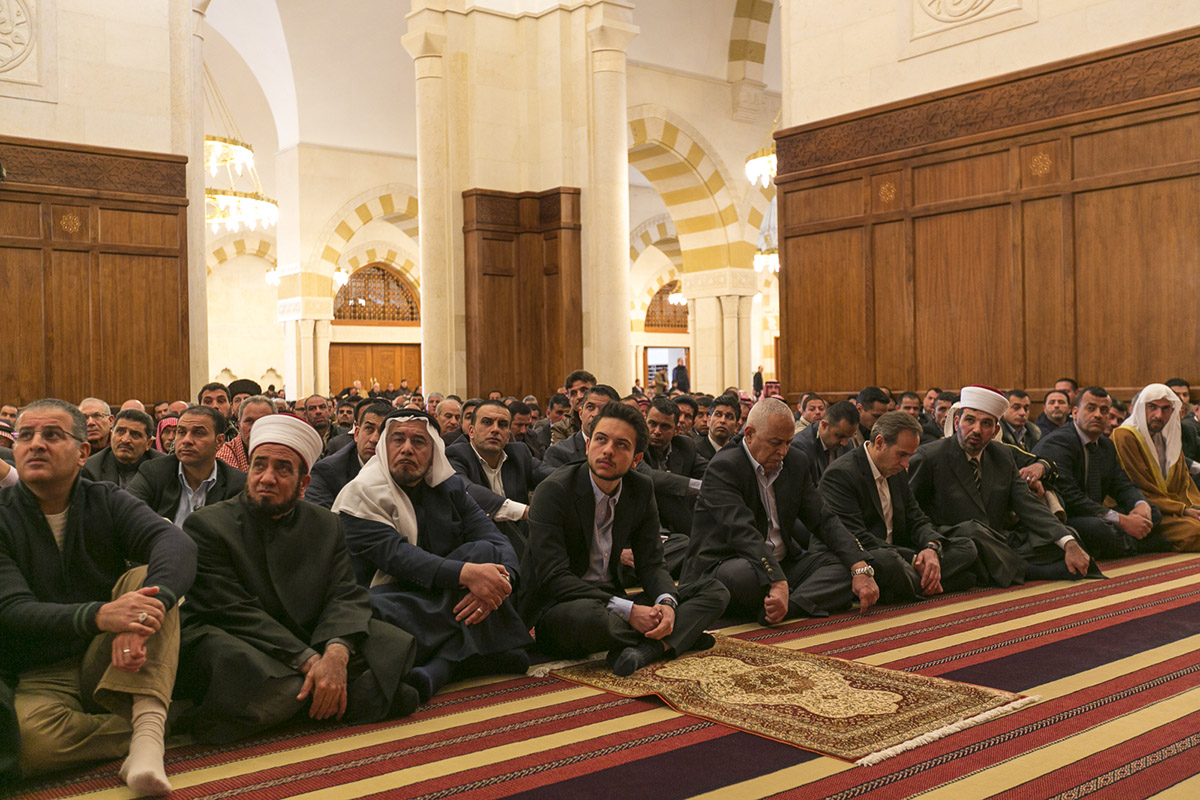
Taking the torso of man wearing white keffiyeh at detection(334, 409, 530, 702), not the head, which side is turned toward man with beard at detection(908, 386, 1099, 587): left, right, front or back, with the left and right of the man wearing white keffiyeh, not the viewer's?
left

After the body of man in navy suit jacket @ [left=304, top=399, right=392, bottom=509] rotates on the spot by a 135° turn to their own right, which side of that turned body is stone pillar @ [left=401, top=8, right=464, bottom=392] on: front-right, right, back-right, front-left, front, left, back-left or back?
right

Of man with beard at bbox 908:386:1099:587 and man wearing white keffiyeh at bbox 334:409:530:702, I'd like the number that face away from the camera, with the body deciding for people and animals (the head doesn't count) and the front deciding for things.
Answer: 0

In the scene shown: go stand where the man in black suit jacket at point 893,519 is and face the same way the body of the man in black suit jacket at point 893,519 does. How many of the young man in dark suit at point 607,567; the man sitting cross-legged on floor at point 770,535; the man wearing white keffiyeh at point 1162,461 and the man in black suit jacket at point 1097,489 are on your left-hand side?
2

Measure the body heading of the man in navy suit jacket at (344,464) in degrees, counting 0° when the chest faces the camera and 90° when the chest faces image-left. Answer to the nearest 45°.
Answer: approximately 315°

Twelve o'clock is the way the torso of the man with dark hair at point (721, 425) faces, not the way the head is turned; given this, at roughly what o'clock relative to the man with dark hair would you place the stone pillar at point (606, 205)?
The stone pillar is roughly at 7 o'clock from the man with dark hair.

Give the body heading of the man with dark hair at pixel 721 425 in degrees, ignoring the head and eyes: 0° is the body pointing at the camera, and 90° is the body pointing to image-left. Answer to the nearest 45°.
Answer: approximately 315°

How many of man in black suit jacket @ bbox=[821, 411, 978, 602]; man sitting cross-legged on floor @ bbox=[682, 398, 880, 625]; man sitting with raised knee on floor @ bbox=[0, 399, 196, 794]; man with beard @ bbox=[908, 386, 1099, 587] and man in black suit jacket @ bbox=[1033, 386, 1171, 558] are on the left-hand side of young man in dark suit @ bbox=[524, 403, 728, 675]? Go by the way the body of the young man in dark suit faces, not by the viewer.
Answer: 4

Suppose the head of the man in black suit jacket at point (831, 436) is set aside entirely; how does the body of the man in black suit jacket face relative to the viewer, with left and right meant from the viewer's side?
facing the viewer and to the right of the viewer

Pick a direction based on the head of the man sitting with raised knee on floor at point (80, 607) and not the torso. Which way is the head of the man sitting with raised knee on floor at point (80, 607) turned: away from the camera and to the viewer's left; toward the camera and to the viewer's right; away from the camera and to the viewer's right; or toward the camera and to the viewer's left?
toward the camera and to the viewer's left
